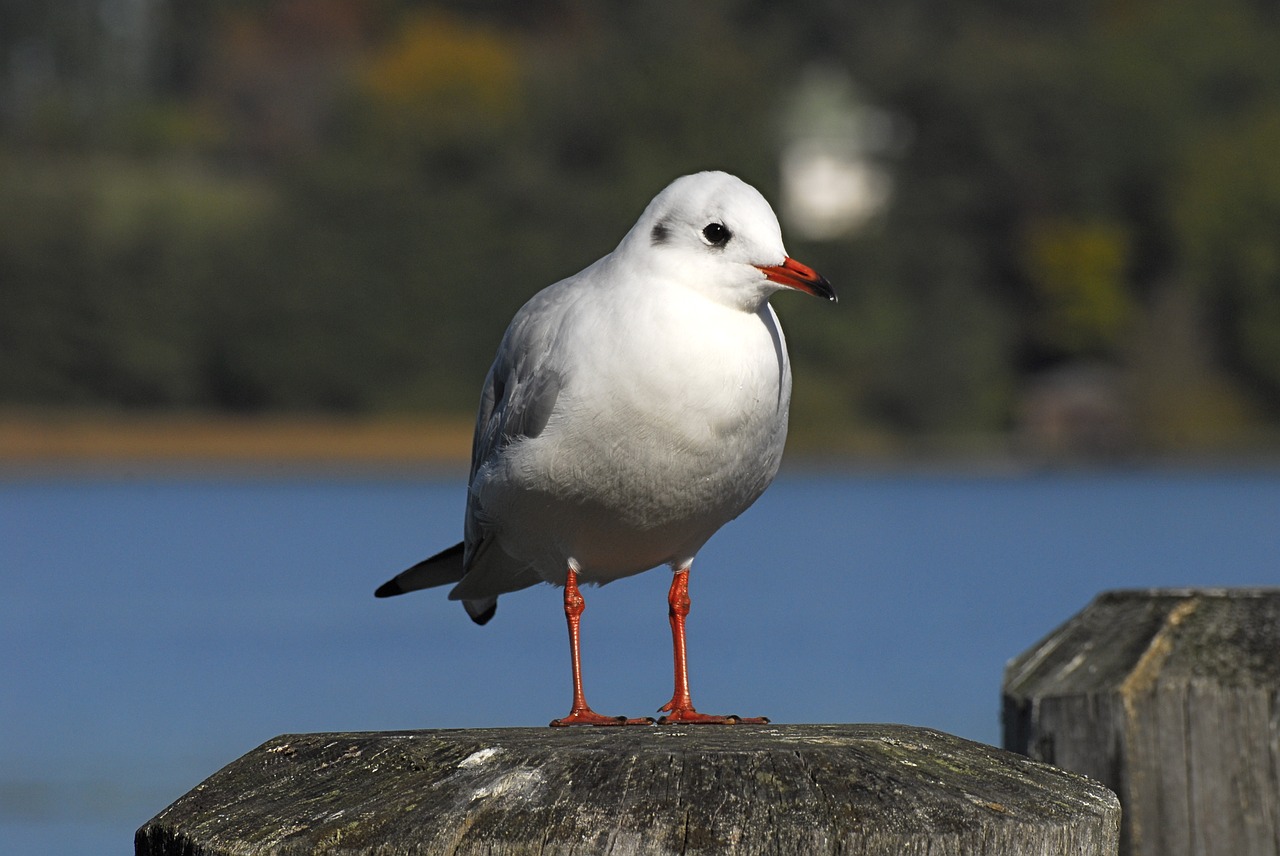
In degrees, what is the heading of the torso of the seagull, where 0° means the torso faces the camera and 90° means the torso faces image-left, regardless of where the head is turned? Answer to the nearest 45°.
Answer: approximately 315°
